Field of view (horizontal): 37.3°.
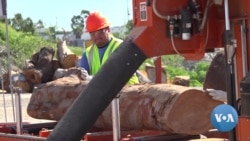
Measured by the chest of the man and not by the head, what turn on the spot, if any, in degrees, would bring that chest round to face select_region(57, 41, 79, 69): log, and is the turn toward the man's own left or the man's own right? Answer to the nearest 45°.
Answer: approximately 180°

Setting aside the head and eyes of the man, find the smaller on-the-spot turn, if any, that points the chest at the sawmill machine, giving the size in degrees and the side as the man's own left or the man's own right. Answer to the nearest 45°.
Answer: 0° — they already face it

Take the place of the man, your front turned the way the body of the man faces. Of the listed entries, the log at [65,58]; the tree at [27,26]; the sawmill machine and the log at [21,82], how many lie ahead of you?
1

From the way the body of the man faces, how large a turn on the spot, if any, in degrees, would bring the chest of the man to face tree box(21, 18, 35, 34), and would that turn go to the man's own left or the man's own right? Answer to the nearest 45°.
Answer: approximately 180°

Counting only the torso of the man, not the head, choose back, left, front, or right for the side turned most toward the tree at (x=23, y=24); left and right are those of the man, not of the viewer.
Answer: back

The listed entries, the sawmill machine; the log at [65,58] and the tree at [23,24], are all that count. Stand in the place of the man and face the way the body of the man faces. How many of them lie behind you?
2

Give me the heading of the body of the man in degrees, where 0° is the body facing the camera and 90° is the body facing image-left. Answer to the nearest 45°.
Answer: approximately 0°
